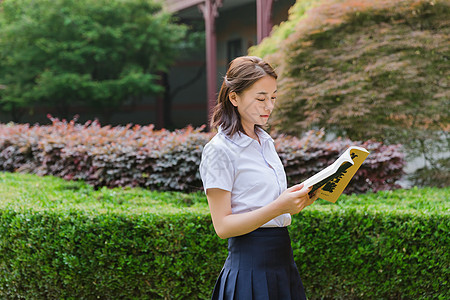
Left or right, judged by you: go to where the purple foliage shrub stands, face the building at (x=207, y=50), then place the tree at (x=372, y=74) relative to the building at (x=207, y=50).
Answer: right

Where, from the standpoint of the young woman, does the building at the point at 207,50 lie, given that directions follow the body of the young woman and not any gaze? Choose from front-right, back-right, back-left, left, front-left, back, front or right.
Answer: back-left

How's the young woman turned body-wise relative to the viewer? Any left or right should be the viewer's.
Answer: facing the viewer and to the right of the viewer

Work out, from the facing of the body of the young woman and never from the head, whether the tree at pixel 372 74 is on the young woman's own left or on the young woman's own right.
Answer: on the young woman's own left

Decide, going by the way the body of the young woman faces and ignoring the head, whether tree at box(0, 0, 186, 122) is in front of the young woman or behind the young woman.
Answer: behind

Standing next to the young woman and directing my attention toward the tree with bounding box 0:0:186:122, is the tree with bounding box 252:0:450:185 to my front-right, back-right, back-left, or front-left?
front-right
